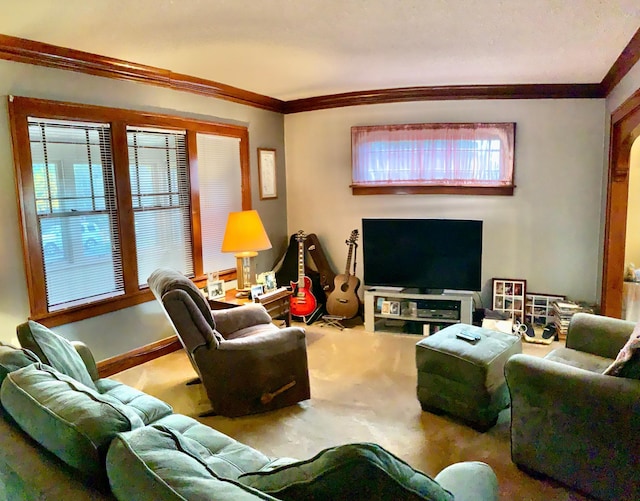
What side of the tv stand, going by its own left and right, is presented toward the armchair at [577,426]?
front

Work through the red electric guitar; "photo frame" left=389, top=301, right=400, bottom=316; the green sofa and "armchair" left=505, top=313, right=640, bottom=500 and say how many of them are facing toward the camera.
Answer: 2

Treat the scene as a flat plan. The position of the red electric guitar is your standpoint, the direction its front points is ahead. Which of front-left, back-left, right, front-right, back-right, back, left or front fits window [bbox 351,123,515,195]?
left

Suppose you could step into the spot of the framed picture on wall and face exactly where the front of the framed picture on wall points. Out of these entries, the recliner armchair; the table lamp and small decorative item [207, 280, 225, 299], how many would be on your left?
0

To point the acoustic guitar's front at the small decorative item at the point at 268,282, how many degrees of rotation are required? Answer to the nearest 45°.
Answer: approximately 45° to its right

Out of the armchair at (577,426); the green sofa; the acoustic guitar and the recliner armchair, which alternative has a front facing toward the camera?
the acoustic guitar

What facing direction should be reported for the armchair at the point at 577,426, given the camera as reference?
facing away from the viewer and to the left of the viewer

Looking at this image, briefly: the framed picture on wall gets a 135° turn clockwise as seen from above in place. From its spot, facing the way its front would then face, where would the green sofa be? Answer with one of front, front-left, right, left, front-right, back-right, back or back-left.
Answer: left

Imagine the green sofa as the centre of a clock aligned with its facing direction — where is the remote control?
The remote control is roughly at 12 o'clock from the green sofa.

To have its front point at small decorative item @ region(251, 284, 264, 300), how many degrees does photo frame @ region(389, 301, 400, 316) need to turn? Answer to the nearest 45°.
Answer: approximately 45° to its right

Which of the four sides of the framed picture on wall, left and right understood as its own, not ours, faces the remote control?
front

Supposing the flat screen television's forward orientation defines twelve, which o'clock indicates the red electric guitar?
The red electric guitar is roughly at 3 o'clock from the flat screen television.

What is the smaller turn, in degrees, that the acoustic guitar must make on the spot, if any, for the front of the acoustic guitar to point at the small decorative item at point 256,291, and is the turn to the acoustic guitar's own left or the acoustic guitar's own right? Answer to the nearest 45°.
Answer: approximately 45° to the acoustic guitar's own right

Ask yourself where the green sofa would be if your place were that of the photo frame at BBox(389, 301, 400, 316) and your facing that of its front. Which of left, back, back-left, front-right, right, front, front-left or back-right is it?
front

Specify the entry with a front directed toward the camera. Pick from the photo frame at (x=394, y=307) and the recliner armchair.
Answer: the photo frame

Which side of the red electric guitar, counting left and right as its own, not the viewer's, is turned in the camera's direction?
front

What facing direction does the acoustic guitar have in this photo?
toward the camera
